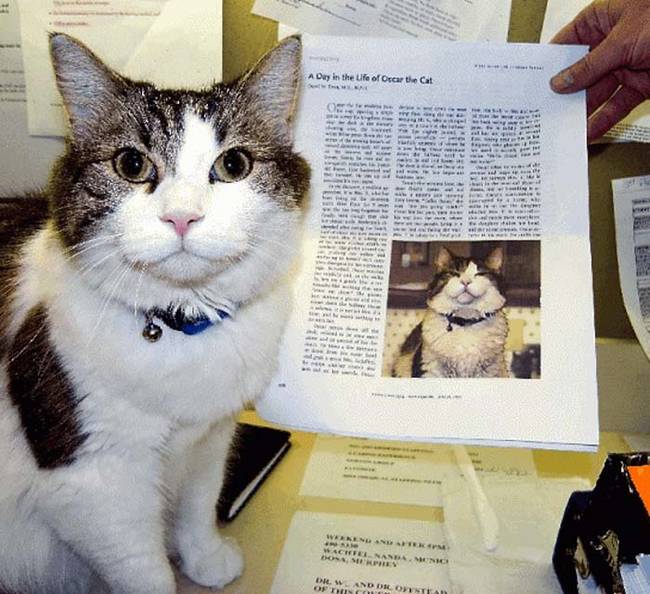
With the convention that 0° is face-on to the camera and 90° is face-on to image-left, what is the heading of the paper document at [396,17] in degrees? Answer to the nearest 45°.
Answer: approximately 0°

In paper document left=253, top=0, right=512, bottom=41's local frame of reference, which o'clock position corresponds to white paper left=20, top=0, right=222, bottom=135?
The white paper is roughly at 3 o'clock from the paper document.

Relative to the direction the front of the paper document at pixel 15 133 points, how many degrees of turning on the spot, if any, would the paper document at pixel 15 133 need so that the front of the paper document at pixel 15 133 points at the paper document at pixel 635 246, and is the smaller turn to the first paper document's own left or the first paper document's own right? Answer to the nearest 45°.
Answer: approximately 45° to the first paper document's own left

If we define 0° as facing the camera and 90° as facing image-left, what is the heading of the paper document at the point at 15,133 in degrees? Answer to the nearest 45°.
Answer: approximately 0°

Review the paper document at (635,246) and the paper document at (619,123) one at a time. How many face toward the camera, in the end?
2
